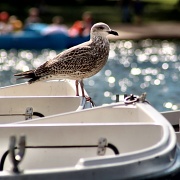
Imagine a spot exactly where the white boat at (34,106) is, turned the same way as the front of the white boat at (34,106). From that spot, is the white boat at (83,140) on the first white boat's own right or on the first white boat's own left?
on the first white boat's own right

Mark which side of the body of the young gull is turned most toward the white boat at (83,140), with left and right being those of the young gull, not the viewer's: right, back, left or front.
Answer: right

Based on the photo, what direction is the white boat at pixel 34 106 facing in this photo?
to the viewer's right

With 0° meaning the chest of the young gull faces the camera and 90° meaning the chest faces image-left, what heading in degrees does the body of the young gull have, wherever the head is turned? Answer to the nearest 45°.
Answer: approximately 270°
